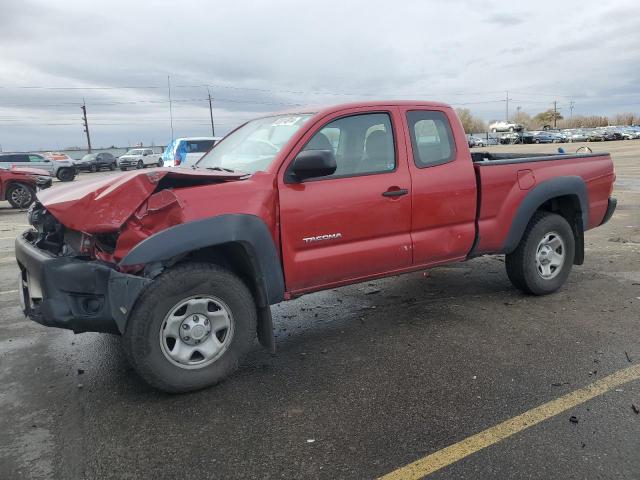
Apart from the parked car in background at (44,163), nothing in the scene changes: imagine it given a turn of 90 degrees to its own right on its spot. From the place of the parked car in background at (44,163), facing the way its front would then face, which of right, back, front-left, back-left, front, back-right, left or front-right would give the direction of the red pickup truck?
front

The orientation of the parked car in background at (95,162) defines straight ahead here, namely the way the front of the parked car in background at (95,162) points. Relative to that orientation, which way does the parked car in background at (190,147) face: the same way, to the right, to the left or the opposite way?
the opposite way

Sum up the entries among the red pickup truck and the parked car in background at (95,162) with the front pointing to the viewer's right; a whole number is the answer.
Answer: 0

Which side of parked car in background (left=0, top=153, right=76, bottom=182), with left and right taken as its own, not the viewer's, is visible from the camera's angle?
right

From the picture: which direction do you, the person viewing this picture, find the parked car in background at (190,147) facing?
facing away from the viewer and to the right of the viewer

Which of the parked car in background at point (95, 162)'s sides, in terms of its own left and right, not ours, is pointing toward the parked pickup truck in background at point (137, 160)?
left

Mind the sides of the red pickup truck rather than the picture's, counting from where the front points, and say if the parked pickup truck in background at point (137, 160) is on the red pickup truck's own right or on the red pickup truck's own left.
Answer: on the red pickup truck's own right

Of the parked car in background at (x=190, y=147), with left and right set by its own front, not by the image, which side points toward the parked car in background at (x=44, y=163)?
left

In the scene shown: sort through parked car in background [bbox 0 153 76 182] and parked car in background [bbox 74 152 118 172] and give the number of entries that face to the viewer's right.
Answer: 1

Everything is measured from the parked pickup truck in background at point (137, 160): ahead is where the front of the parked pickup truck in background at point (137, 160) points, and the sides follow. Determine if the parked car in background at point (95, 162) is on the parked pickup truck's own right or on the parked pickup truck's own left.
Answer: on the parked pickup truck's own right

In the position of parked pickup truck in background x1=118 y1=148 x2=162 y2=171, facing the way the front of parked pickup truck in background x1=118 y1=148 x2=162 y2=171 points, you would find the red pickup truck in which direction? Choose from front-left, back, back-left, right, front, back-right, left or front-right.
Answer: front-left

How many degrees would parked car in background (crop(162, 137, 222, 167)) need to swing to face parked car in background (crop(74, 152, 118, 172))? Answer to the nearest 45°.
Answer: approximately 45° to its left
